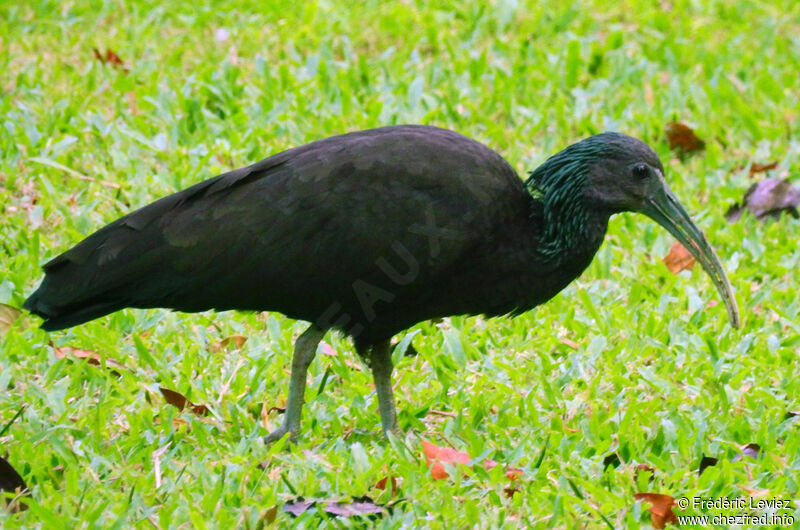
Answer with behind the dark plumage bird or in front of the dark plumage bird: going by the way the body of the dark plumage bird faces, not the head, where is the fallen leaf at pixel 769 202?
in front

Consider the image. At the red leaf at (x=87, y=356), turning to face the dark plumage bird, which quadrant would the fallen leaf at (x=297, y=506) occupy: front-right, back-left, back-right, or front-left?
front-right

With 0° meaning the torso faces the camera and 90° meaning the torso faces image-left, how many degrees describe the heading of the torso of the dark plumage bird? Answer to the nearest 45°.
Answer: approximately 270°

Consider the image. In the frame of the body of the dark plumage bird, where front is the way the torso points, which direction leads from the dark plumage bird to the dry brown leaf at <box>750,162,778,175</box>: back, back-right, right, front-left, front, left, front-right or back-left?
front-left

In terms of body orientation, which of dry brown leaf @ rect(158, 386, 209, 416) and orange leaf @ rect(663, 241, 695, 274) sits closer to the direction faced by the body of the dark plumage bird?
the orange leaf

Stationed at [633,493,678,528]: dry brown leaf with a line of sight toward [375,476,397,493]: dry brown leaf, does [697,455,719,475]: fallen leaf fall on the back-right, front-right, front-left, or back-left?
back-right

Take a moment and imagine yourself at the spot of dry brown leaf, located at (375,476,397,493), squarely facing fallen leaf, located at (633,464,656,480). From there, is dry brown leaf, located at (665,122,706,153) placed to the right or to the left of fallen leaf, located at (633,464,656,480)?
left

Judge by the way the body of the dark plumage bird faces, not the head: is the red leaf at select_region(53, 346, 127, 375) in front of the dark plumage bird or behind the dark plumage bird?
behind
